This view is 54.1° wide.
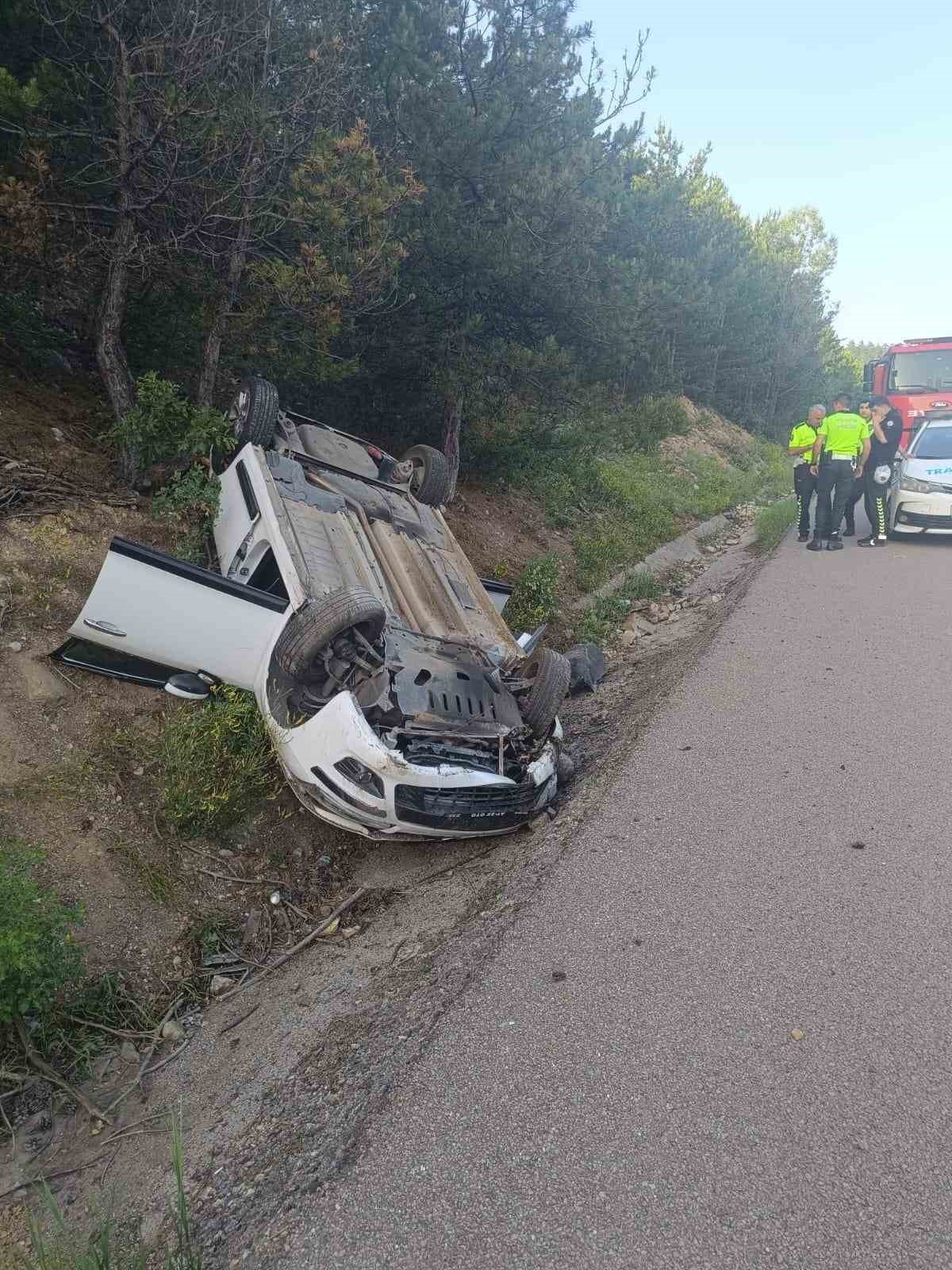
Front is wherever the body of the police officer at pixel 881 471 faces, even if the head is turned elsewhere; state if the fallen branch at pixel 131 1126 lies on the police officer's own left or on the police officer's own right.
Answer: on the police officer's own left

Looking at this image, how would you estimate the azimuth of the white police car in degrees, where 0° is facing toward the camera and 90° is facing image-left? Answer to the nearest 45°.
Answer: approximately 0°

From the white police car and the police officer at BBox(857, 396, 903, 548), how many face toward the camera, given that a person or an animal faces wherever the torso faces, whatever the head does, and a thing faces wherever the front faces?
1

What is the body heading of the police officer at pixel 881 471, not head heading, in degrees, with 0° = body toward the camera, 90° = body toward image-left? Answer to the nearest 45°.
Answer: approximately 90°

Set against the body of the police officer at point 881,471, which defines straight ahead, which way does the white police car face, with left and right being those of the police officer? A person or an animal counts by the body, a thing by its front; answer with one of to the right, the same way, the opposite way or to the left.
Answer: to the left

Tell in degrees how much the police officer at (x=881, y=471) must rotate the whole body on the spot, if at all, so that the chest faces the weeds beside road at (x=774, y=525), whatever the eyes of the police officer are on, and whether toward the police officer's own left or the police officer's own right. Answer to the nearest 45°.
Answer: approximately 45° to the police officer's own right

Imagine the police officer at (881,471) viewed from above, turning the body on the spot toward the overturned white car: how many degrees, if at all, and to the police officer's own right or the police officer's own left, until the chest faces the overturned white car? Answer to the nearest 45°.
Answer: approximately 90° to the police officer's own left
